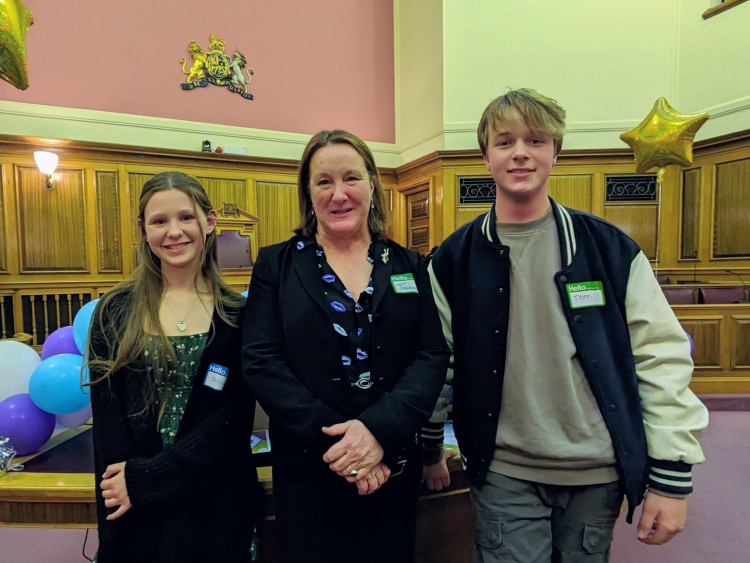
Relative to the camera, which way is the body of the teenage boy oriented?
toward the camera

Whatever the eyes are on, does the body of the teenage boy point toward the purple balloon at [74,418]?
no

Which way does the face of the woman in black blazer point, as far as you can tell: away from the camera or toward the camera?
toward the camera

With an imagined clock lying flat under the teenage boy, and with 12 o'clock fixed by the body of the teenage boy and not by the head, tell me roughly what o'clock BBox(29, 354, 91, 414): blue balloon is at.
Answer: The blue balloon is roughly at 3 o'clock from the teenage boy.

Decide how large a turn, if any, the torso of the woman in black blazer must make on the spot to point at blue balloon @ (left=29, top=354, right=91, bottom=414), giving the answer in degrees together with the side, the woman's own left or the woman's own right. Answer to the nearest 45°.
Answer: approximately 135° to the woman's own right

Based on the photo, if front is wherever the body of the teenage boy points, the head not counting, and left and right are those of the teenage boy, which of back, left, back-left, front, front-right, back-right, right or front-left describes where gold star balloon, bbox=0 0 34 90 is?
right

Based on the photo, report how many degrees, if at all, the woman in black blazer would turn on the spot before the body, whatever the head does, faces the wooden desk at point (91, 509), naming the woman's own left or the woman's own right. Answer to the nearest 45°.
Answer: approximately 135° to the woman's own right

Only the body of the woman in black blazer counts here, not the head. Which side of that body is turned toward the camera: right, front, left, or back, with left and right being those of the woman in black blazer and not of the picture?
front

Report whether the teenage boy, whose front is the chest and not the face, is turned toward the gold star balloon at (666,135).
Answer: no

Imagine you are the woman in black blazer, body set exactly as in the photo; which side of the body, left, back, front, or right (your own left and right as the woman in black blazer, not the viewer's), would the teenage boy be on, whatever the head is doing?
left

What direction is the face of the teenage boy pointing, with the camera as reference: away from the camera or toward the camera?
toward the camera

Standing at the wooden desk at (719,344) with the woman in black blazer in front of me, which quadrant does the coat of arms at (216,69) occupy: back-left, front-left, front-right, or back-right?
front-right
